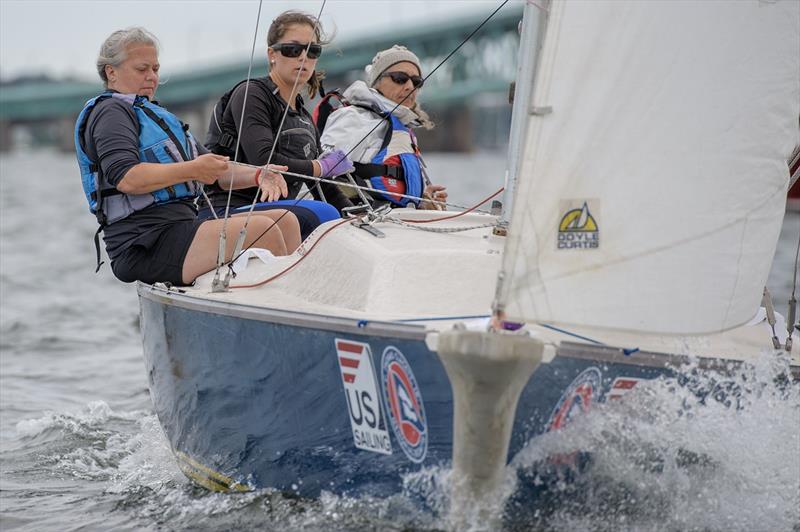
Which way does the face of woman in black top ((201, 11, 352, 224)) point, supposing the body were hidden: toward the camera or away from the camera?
toward the camera

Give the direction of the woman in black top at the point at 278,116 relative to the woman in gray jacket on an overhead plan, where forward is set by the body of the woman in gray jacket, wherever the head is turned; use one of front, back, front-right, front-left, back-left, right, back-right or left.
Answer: right

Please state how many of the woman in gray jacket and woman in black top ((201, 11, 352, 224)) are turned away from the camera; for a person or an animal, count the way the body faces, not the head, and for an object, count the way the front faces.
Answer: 0

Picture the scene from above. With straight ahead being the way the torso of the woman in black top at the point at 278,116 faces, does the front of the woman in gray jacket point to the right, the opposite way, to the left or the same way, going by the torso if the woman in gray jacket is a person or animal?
the same way

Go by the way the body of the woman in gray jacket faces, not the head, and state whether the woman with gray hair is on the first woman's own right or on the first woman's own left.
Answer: on the first woman's own right
